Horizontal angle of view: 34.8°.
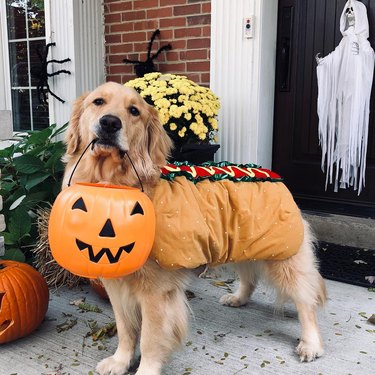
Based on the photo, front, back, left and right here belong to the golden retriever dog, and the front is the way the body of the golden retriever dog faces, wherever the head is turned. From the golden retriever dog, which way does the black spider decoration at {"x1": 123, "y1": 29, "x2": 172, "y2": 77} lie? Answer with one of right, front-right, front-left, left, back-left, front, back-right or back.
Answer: back-right

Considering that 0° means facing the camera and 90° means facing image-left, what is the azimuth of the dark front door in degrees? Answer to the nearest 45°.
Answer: approximately 0°

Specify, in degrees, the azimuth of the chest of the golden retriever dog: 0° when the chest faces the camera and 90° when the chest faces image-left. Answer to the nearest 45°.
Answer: approximately 45°

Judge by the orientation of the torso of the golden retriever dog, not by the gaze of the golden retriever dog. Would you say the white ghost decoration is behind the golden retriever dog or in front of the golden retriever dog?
behind

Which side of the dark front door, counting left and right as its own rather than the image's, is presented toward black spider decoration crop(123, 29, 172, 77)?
right

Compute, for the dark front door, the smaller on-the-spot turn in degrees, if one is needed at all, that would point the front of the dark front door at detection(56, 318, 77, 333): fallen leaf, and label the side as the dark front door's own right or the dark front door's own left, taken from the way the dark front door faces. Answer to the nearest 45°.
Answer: approximately 45° to the dark front door's own right

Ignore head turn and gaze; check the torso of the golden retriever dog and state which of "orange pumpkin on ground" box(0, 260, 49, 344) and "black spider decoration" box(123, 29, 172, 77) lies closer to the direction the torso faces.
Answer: the orange pumpkin on ground

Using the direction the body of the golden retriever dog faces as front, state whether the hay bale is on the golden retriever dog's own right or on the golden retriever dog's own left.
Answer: on the golden retriever dog's own right
